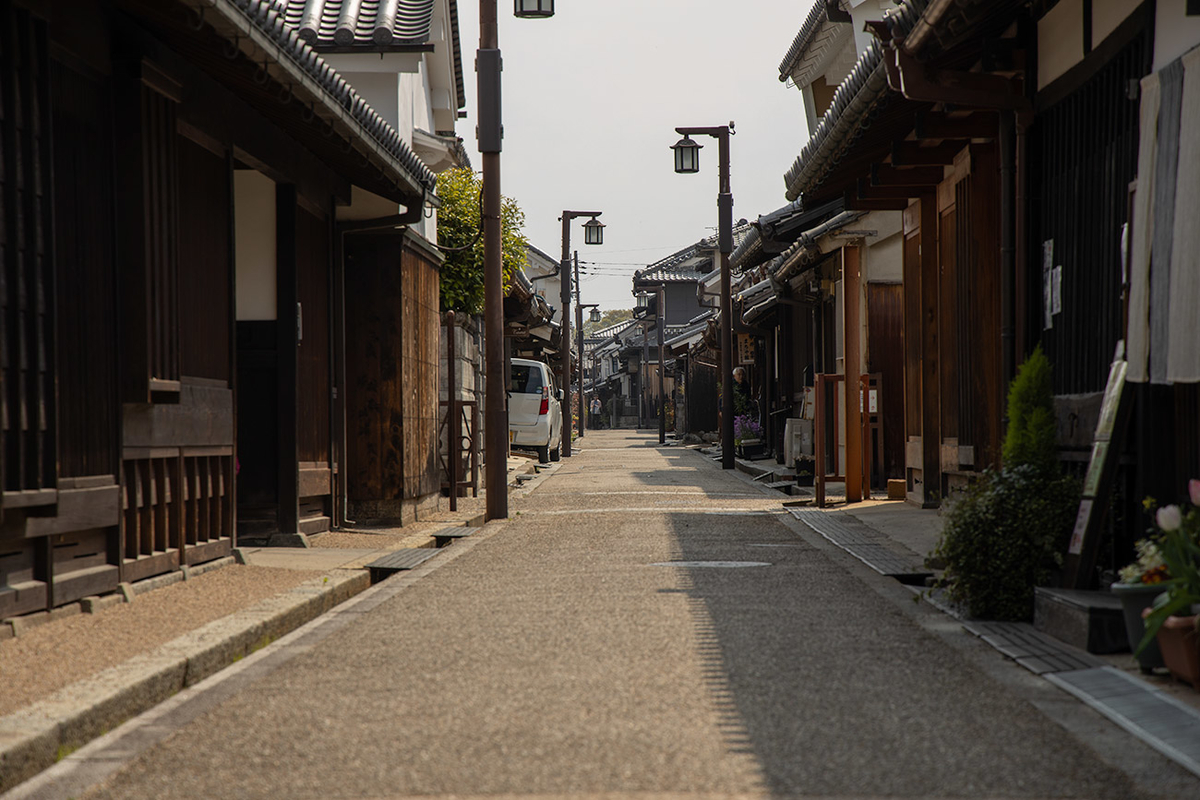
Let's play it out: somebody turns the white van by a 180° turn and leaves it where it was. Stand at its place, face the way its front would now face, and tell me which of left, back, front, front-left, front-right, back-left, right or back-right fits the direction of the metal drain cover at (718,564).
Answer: front

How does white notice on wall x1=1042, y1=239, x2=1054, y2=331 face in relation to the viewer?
to the viewer's left

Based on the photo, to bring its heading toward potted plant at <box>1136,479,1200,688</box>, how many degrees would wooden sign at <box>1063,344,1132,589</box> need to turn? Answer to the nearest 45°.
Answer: approximately 90° to its left

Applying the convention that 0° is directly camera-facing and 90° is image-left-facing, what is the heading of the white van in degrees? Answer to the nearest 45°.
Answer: approximately 180°

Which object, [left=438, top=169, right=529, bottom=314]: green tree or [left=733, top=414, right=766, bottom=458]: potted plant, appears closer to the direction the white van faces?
the potted plant

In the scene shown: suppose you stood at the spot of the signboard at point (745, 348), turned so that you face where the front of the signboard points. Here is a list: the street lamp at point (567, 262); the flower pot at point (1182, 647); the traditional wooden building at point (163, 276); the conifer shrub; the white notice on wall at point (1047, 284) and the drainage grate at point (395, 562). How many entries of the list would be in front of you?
5

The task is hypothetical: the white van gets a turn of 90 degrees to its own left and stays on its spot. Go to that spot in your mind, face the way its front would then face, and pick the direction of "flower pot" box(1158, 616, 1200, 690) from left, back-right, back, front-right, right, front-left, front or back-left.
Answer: left

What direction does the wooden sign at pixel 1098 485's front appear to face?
to the viewer's left

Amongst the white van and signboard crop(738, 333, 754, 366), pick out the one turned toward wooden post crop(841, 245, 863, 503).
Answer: the signboard

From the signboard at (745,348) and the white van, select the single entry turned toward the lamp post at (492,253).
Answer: the signboard
